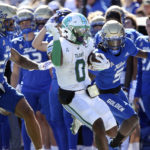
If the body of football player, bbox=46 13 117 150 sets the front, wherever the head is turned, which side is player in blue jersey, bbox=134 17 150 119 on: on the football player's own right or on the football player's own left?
on the football player's own left

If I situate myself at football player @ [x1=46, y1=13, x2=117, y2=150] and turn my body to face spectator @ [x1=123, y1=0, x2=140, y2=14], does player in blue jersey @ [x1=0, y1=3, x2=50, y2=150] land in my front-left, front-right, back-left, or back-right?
back-left

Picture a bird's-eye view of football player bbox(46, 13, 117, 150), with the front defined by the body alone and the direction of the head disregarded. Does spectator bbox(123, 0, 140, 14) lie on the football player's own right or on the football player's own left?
on the football player's own left

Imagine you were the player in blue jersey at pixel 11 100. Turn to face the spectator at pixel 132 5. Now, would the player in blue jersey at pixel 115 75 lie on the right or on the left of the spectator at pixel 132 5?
right

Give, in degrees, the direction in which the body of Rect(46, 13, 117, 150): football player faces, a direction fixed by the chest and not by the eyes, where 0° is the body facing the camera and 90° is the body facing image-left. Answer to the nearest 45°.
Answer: approximately 315°

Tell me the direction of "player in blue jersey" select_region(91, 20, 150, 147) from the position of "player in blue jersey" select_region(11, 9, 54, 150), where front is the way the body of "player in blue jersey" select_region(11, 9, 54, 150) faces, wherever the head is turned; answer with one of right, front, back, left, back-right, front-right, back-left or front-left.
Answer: front-left

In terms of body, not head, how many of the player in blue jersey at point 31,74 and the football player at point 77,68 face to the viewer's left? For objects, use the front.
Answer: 0

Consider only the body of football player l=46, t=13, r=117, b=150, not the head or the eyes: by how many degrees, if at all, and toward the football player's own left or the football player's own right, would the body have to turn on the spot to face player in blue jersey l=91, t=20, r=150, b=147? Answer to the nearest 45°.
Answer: approximately 90° to the football player's own left
